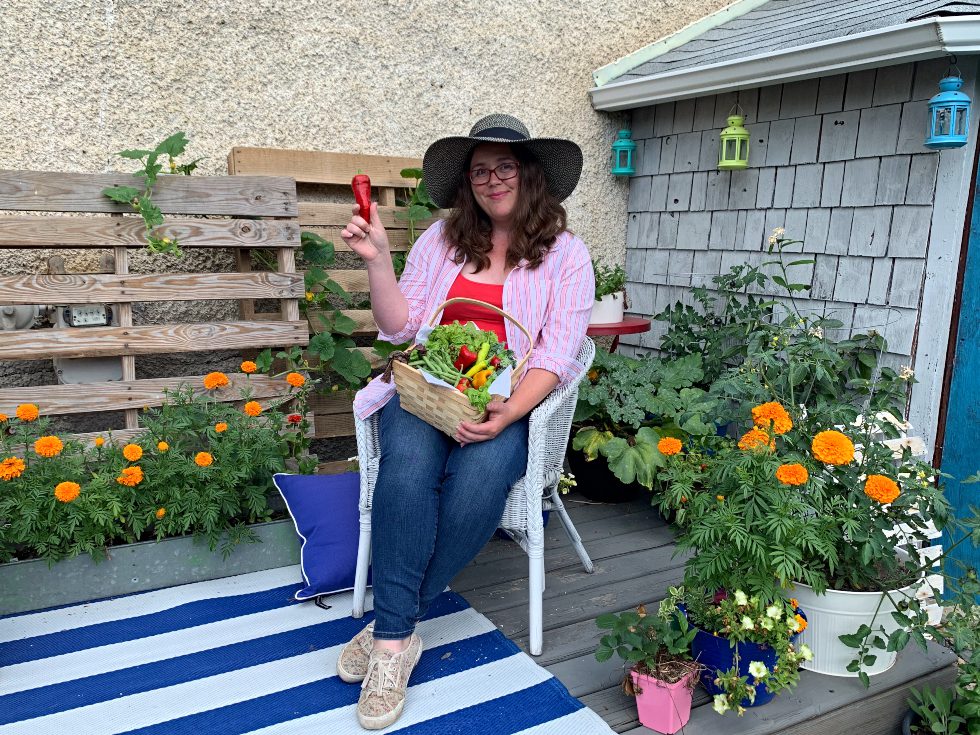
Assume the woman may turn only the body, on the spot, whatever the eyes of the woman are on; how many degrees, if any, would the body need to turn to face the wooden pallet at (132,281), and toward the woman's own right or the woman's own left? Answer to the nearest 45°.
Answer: approximately 45° to the woman's own right

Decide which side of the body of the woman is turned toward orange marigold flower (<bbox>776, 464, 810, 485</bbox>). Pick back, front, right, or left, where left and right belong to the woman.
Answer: left

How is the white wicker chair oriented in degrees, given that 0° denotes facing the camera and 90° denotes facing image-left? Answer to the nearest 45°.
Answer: approximately 45°

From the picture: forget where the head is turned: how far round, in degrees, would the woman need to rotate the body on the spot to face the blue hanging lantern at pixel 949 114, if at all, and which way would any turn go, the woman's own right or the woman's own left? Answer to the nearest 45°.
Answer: approximately 135° to the woman's own left

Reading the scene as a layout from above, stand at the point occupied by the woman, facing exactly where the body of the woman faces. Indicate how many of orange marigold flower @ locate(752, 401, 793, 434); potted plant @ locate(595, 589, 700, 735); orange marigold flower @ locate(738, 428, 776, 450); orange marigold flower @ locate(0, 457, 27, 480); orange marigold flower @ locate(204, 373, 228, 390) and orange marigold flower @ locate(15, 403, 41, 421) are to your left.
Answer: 3

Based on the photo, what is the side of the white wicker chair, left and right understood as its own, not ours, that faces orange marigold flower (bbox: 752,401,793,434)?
left

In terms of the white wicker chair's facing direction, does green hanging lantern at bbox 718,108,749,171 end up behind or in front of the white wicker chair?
behind

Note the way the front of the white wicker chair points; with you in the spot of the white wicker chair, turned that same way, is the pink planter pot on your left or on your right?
on your left

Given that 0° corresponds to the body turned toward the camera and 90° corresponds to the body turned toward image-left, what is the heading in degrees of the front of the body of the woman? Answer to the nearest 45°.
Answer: approximately 45°

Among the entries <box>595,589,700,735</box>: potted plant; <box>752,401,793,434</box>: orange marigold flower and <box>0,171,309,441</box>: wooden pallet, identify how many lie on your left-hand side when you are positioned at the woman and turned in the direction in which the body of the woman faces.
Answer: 2

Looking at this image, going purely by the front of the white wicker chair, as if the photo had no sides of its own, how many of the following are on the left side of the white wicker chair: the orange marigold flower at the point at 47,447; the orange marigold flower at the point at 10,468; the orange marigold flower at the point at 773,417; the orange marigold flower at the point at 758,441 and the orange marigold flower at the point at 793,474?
3
